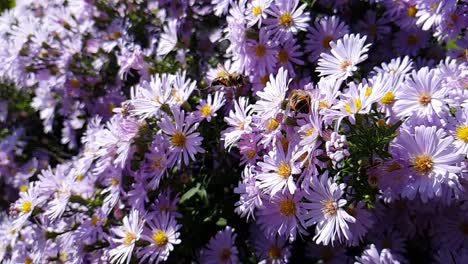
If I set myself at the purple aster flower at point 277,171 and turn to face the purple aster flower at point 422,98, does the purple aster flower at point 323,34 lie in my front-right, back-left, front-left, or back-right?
front-left

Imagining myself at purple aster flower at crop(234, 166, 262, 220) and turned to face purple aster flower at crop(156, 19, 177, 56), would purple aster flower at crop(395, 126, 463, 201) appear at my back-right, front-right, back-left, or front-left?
back-right

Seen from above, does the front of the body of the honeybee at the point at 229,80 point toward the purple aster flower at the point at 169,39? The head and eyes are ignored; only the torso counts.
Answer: no
